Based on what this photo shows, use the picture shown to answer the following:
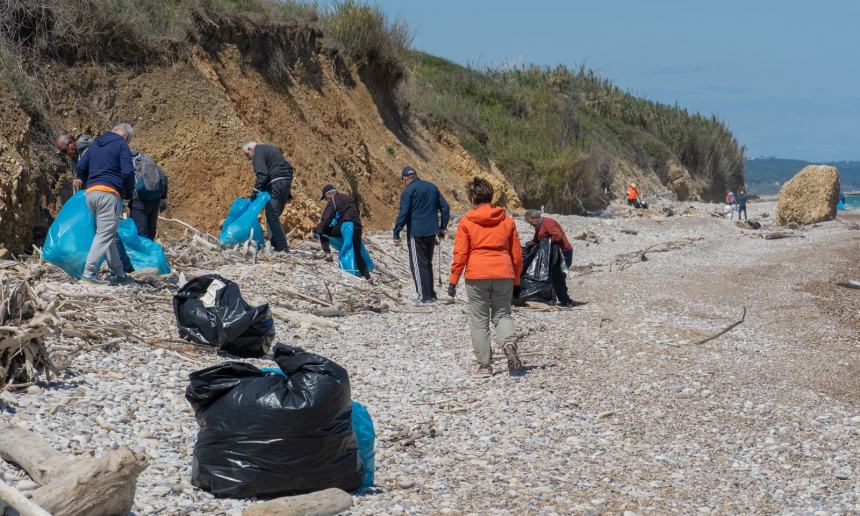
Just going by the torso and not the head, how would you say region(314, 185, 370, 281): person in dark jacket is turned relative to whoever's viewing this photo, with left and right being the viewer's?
facing to the left of the viewer

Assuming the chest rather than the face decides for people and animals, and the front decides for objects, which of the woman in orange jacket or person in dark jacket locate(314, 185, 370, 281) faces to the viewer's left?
the person in dark jacket

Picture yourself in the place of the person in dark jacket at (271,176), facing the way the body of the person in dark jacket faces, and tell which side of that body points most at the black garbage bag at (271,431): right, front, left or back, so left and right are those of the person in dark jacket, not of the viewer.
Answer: left

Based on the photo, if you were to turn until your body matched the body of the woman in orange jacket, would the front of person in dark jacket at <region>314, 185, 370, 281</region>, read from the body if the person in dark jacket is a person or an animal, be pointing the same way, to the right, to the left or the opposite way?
to the left

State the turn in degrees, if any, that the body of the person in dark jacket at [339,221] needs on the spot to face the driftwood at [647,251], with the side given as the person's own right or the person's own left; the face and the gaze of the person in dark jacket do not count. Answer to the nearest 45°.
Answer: approximately 135° to the person's own right

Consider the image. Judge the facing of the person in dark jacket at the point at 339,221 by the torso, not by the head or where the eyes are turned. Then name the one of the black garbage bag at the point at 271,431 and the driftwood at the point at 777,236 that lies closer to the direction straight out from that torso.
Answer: the black garbage bag

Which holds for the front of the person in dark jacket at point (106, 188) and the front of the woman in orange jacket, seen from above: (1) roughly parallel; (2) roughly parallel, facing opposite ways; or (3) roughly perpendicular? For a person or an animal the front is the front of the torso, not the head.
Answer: roughly parallel

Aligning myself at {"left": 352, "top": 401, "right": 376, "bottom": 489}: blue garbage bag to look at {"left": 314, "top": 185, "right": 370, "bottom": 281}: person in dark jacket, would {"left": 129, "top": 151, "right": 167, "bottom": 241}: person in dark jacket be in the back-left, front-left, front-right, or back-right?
front-left

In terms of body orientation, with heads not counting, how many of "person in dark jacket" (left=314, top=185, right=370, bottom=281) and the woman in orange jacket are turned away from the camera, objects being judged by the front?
1

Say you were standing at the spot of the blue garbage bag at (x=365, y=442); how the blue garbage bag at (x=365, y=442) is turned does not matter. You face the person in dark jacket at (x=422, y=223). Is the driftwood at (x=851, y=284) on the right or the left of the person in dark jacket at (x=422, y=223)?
right

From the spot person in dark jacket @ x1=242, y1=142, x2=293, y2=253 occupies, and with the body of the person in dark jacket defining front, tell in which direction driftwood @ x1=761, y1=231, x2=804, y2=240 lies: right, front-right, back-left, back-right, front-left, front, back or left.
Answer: back-right

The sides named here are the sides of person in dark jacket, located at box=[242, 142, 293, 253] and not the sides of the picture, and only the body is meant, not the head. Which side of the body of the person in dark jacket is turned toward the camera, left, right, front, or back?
left

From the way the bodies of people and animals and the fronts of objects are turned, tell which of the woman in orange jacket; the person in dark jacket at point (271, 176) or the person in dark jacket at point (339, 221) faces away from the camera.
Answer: the woman in orange jacket

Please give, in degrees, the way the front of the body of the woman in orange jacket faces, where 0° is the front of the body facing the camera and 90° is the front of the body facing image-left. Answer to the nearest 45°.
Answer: approximately 180°

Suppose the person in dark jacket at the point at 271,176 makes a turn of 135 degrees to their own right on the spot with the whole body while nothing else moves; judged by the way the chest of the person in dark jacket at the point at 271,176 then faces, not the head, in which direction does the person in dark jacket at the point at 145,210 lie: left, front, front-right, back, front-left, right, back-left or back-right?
back
